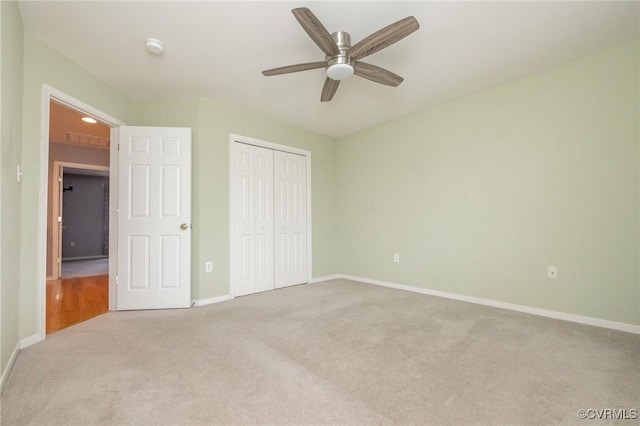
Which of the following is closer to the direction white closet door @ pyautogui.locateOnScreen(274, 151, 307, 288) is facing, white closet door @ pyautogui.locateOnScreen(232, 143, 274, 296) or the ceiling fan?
the ceiling fan

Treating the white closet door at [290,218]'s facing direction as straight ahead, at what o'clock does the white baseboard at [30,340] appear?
The white baseboard is roughly at 3 o'clock from the white closet door.

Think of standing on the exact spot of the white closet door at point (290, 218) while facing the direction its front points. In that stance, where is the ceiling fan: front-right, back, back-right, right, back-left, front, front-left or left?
front-right

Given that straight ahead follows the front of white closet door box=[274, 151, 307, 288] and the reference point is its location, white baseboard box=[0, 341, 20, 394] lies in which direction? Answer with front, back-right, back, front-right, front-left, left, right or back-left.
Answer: right

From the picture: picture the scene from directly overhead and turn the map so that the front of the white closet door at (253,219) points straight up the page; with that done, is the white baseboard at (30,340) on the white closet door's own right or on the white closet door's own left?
on the white closet door's own right

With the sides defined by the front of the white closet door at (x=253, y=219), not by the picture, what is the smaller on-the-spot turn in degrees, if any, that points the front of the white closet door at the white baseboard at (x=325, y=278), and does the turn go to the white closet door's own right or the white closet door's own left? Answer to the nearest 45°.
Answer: approximately 90° to the white closet door's own left

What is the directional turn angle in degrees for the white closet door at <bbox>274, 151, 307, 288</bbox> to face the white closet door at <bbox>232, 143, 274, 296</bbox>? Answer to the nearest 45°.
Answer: approximately 90° to its right

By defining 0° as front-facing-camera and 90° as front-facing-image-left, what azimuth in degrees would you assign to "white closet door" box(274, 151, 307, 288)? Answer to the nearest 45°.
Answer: approximately 315°

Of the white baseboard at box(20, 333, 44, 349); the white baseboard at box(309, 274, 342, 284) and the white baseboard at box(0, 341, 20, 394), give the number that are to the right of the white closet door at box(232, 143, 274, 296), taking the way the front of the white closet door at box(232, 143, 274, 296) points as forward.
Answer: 2

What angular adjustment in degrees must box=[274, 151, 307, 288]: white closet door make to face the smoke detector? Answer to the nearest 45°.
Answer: approximately 90° to its right

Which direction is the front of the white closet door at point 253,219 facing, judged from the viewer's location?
facing the viewer and to the right of the viewer

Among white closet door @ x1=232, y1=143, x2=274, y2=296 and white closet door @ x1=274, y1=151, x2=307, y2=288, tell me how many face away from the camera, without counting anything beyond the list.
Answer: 0

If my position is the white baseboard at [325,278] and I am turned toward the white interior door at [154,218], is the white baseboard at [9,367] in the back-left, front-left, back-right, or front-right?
front-left

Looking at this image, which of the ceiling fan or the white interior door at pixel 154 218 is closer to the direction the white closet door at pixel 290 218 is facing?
the ceiling fan
